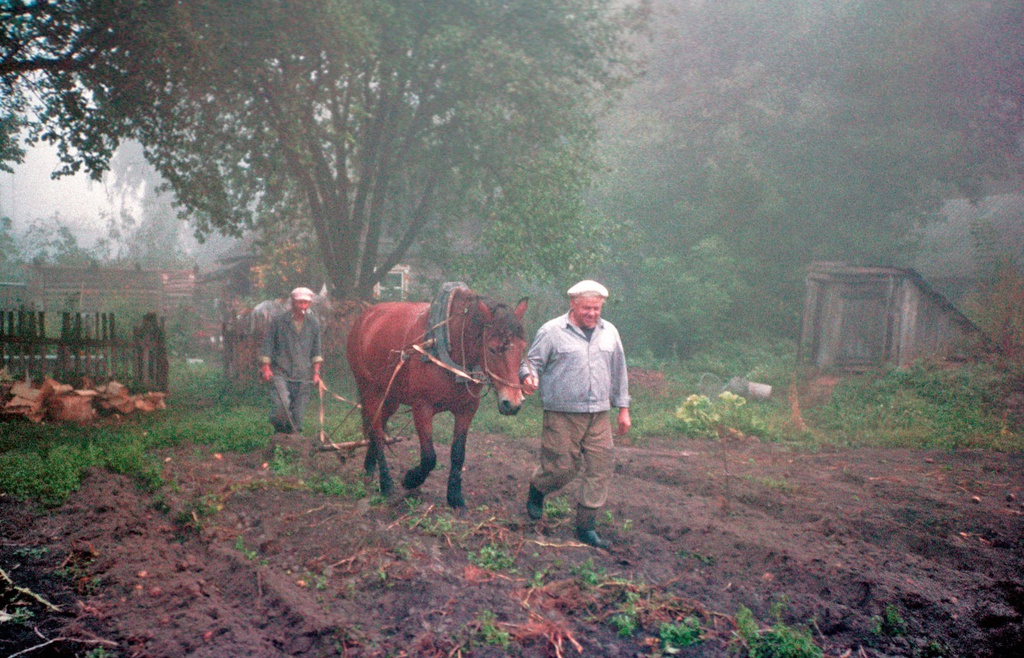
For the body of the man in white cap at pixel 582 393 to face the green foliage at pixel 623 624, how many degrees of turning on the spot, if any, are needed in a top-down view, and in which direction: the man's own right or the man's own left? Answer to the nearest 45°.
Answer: approximately 45° to the man's own right

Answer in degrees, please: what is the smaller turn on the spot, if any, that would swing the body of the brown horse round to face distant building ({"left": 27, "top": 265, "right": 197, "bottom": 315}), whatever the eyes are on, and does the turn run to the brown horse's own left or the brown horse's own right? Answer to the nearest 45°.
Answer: approximately 180°

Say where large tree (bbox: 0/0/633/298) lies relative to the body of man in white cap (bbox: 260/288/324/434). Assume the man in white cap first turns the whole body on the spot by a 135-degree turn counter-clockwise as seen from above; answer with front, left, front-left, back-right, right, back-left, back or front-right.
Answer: front

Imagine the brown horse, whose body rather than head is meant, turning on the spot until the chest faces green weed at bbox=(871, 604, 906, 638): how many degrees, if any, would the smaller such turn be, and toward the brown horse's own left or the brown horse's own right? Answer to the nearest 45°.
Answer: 0° — it already faces it

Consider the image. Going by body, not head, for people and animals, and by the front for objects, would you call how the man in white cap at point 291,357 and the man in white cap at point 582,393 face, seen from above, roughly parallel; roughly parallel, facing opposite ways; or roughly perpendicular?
roughly parallel

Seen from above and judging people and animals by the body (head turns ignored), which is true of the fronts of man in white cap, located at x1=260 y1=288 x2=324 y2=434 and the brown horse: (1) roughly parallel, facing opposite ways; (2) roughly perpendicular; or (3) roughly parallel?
roughly parallel

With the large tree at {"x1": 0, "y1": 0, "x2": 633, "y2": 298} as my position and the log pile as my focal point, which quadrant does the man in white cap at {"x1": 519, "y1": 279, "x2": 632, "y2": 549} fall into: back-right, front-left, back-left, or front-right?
front-left

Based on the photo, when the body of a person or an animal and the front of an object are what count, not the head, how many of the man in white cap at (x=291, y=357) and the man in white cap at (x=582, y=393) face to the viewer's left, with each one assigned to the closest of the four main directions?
0

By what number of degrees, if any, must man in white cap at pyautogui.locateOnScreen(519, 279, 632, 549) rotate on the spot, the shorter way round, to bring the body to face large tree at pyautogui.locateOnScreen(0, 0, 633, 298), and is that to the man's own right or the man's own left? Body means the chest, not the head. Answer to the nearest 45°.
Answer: approximately 180°

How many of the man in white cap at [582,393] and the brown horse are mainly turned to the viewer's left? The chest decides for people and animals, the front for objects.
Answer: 0

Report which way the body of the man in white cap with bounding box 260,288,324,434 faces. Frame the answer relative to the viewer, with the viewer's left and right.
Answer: facing the viewer and to the right of the viewer

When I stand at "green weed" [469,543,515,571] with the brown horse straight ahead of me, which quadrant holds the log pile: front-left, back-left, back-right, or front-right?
front-left

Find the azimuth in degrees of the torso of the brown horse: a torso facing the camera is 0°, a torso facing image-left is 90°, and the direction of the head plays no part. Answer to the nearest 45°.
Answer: approximately 315°

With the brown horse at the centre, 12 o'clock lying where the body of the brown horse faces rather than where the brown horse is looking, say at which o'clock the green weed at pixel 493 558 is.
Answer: The green weed is roughly at 1 o'clock from the brown horse.

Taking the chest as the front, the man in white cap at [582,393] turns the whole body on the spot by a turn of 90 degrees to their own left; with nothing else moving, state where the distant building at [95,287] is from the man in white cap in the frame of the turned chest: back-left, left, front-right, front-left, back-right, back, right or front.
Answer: left
